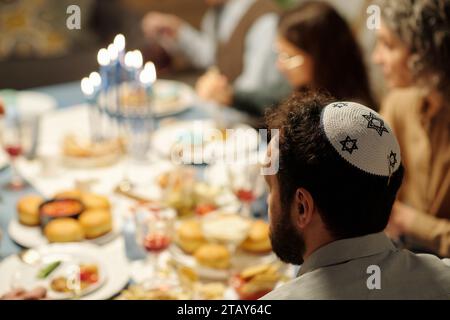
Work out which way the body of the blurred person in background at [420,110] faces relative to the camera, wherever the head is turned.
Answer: to the viewer's left

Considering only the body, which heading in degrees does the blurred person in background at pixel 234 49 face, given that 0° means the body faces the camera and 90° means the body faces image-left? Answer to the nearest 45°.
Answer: approximately 45°

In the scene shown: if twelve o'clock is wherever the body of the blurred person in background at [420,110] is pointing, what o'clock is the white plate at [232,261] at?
The white plate is roughly at 10 o'clock from the blurred person in background.

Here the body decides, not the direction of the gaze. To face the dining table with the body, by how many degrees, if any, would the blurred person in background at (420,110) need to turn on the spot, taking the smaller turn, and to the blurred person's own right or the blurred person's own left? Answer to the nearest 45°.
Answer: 0° — they already face it
